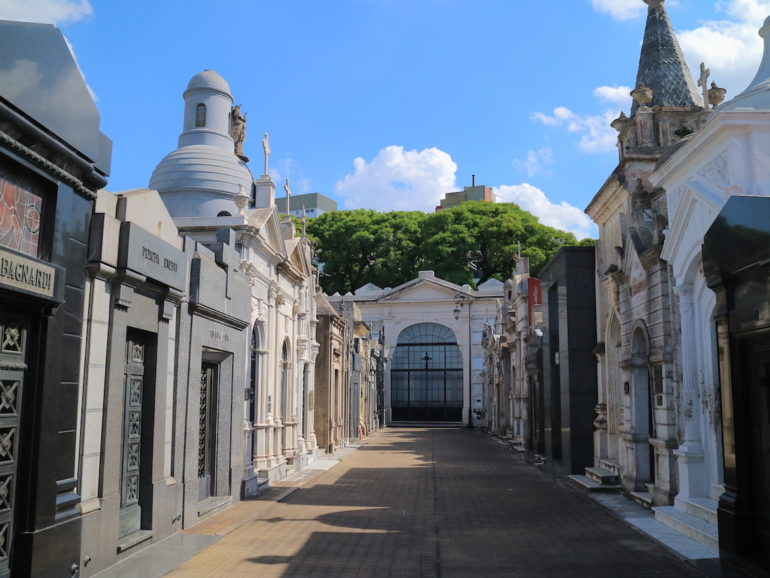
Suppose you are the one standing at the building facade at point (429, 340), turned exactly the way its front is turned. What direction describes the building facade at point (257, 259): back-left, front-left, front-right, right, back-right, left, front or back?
front

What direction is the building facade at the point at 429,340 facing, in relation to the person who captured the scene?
facing the viewer
